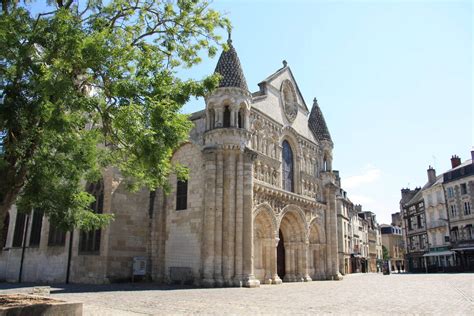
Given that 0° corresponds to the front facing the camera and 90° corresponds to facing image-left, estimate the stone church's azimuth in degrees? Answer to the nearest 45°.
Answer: approximately 315°

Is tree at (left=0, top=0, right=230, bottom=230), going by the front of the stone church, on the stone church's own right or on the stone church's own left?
on the stone church's own right
